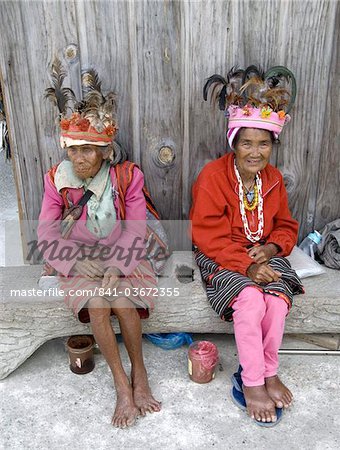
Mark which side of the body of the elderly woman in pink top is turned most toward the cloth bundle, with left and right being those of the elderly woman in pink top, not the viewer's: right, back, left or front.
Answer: left

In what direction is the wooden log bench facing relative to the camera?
toward the camera

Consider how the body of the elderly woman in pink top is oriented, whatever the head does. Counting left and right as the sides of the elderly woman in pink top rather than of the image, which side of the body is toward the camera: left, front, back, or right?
front

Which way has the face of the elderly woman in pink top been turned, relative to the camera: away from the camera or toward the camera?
toward the camera

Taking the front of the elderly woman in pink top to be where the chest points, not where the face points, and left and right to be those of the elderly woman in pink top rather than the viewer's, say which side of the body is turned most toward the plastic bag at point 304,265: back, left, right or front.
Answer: left

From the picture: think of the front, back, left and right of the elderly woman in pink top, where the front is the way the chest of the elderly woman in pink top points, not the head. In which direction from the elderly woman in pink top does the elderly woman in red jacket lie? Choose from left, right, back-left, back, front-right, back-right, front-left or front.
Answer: left

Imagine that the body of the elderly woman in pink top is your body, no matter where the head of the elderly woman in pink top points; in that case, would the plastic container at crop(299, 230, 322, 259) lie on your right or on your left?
on your left

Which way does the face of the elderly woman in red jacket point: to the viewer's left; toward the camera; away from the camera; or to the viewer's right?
toward the camera
